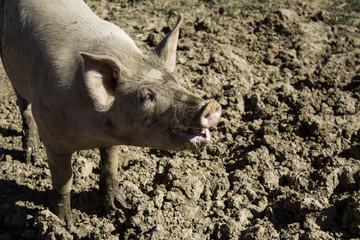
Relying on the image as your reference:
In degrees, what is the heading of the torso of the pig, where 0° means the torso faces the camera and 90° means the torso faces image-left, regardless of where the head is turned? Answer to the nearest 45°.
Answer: approximately 315°
